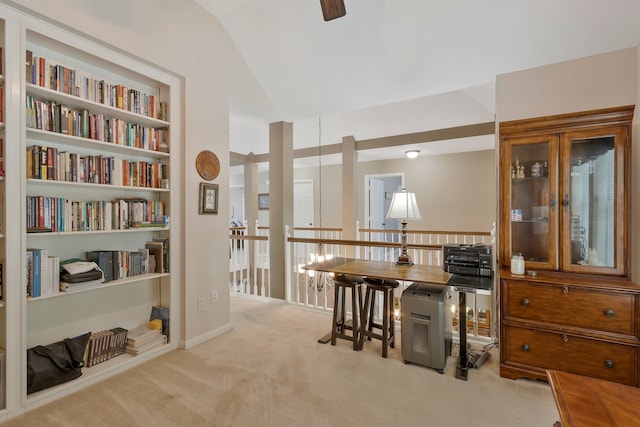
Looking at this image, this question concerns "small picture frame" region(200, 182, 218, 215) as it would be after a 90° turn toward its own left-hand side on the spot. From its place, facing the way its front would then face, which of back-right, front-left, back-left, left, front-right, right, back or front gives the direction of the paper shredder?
right

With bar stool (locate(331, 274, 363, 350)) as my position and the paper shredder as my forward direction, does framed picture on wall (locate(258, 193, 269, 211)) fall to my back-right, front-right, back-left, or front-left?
back-left

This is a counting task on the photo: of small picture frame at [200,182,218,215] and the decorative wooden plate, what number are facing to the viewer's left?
0

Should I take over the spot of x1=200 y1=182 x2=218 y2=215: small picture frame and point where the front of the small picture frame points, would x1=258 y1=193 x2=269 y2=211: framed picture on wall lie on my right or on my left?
on my left

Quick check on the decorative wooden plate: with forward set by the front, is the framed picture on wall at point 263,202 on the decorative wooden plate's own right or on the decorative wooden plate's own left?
on the decorative wooden plate's own left

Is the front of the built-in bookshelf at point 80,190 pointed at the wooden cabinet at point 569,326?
yes

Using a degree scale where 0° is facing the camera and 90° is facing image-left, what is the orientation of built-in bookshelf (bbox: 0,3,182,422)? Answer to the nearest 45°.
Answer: approximately 315°

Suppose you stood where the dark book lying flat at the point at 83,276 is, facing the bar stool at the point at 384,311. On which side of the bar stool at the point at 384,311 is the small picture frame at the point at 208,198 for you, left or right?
left

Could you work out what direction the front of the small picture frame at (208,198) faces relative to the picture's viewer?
facing the viewer and to the right of the viewer

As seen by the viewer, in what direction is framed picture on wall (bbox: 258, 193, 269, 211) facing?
toward the camera

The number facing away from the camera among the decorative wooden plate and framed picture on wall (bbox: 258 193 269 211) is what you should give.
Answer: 0

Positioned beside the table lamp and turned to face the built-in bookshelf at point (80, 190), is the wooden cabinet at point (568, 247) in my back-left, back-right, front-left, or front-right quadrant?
back-left

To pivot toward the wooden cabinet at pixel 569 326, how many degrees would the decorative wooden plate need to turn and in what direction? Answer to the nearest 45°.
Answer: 0° — it already faces it

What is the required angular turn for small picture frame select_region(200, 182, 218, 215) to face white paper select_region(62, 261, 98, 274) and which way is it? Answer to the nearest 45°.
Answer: approximately 90° to its right

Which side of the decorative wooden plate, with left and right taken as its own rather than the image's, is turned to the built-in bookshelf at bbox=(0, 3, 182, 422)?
right

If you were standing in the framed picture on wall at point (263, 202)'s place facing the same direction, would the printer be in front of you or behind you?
in front
